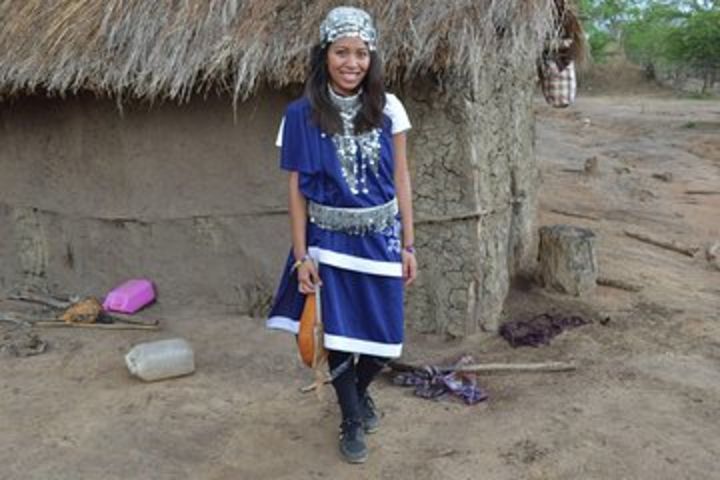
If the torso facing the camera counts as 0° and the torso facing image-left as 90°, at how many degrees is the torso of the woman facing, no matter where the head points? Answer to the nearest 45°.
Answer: approximately 0°

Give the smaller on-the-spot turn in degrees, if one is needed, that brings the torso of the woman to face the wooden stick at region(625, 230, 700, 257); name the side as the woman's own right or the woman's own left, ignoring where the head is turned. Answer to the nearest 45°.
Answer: approximately 135° to the woman's own left

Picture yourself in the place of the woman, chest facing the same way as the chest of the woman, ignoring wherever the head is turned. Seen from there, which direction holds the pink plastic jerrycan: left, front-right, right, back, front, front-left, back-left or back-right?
back-right

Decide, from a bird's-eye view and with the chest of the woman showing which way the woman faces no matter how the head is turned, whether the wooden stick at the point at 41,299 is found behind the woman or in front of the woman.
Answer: behind

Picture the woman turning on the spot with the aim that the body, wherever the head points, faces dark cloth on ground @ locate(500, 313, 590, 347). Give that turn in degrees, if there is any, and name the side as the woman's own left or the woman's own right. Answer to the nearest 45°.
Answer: approximately 135° to the woman's own left

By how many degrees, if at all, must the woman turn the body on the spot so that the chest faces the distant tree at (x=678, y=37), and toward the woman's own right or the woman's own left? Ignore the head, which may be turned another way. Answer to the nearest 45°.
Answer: approximately 135° to the woman's own left

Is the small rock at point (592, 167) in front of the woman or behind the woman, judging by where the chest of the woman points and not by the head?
behind

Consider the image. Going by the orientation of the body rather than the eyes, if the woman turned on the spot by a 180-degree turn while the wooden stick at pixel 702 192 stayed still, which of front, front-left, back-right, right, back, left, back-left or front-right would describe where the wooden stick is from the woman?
front-right
